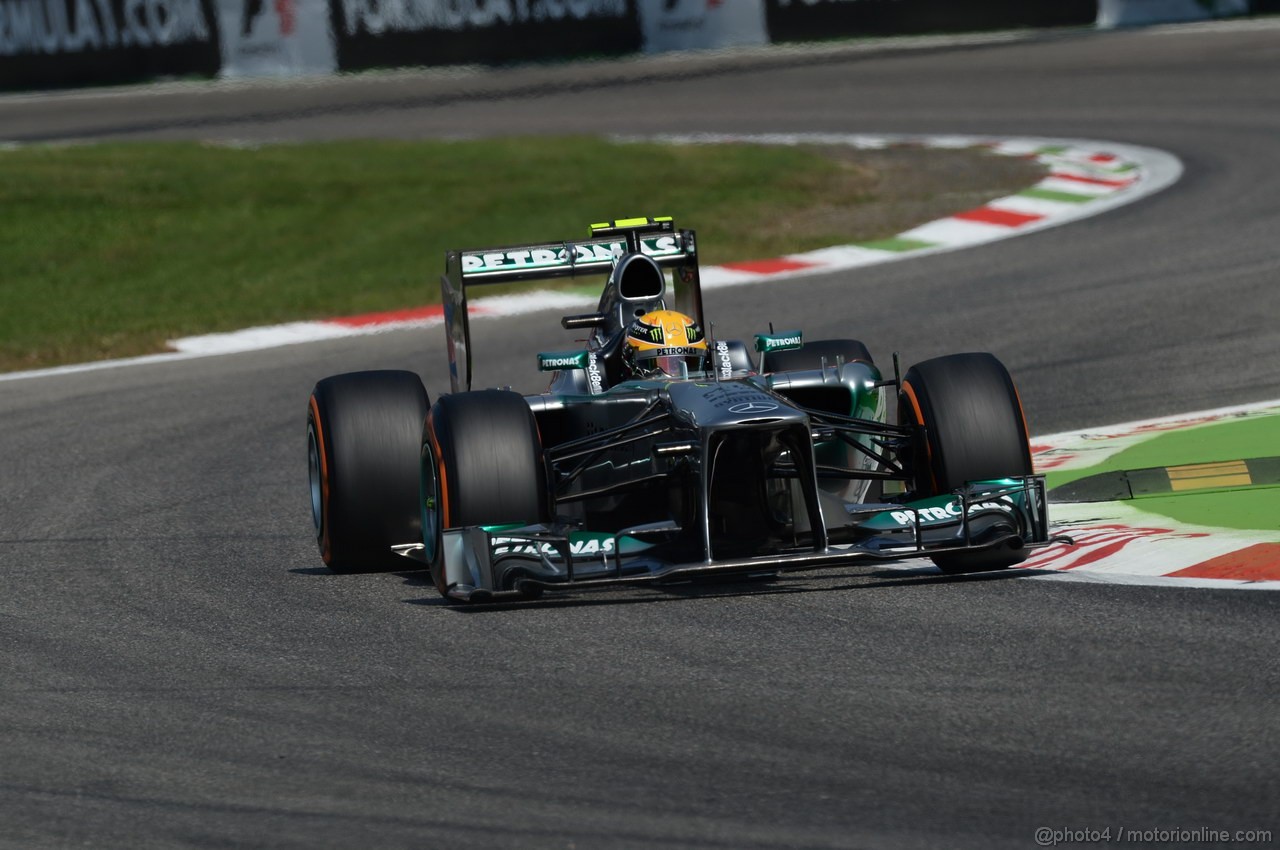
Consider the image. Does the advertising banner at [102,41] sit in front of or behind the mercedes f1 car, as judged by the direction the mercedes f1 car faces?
behind

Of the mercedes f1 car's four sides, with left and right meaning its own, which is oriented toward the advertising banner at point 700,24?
back

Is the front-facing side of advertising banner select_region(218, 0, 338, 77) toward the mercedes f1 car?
yes

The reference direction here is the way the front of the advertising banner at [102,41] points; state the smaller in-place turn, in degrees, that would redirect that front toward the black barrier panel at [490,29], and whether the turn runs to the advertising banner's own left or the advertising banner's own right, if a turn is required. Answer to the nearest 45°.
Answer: approximately 45° to the advertising banner's own left

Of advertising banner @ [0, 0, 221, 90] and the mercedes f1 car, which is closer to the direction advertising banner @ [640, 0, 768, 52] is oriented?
the mercedes f1 car

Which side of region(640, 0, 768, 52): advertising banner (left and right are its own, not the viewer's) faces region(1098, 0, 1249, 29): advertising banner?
left

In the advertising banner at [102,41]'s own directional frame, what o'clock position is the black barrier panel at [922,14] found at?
The black barrier panel is roughly at 10 o'clock from the advertising banner.
